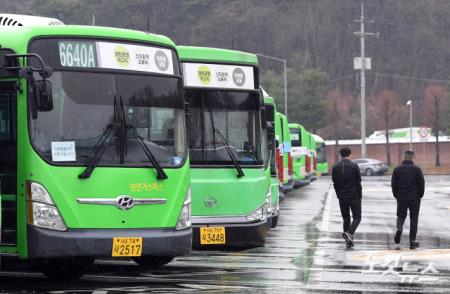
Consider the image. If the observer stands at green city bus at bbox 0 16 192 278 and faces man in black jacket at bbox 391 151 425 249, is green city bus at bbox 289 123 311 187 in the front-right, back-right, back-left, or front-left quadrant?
front-left

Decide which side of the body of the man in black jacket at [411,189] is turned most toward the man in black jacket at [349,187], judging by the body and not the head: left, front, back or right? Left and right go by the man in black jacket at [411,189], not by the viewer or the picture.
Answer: left

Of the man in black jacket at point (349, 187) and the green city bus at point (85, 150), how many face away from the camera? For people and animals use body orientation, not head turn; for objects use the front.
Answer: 1

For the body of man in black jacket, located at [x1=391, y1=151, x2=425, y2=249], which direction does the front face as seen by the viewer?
away from the camera

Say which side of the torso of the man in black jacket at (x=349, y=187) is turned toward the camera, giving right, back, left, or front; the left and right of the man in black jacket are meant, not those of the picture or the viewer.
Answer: back
